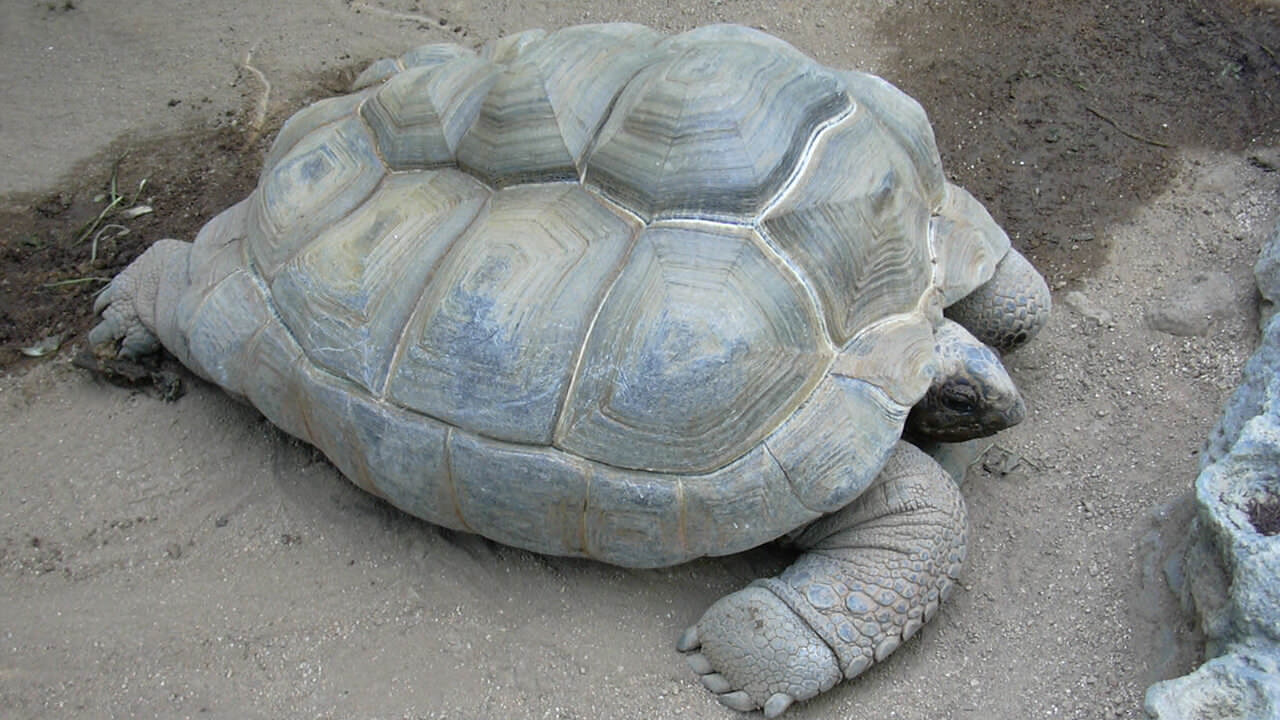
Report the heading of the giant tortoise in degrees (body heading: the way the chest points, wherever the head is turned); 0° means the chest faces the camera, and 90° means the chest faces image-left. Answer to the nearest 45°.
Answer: approximately 315°

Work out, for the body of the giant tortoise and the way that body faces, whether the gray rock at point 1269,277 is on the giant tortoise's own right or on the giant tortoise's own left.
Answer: on the giant tortoise's own left

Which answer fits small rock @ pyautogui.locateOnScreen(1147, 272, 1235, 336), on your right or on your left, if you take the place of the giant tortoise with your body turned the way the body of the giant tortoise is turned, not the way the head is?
on your left

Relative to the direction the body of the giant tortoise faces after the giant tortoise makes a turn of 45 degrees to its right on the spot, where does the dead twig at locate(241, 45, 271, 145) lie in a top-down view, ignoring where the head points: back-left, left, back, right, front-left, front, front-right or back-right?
back-right
